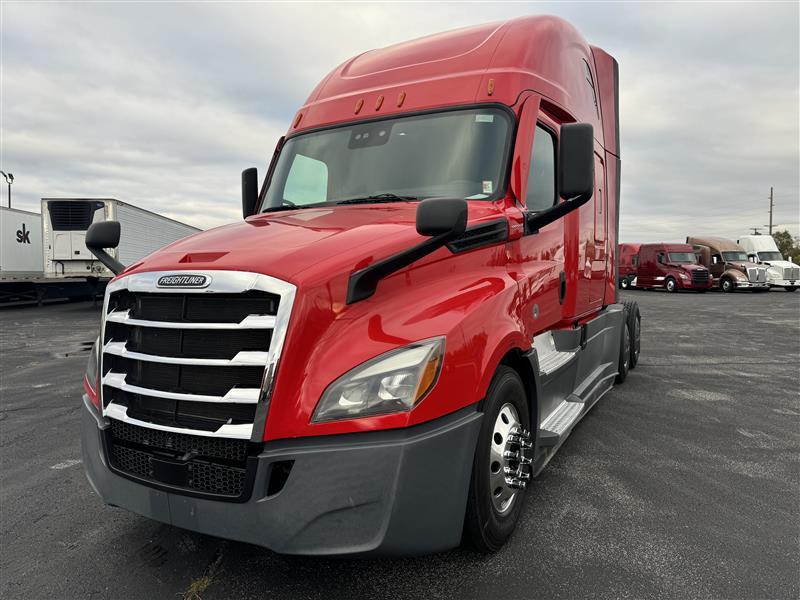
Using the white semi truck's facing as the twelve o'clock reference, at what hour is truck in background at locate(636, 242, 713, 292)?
The truck in background is roughly at 3 o'clock from the white semi truck.

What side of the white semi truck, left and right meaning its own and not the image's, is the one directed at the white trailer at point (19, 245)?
right

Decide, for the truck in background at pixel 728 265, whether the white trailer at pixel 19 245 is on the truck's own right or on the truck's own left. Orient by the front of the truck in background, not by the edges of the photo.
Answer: on the truck's own right

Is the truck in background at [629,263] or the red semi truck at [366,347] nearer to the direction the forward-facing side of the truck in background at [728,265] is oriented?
the red semi truck

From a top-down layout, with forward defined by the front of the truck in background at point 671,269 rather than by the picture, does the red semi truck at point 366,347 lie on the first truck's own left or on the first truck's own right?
on the first truck's own right

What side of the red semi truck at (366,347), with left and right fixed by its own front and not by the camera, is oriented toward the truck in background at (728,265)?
back

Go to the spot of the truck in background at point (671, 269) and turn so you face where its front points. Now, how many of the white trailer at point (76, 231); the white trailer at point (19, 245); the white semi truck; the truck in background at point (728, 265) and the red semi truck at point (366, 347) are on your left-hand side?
2

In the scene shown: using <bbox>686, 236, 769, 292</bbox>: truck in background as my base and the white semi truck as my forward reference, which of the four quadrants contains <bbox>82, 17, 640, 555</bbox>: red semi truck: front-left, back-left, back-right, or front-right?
back-right

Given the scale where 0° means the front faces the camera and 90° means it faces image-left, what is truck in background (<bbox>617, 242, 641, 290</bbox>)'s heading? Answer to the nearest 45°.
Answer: approximately 315°

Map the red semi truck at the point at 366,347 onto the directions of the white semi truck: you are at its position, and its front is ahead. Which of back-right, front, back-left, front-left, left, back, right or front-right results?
front-right

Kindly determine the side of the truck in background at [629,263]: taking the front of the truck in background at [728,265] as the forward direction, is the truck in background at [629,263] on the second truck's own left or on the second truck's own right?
on the second truck's own right

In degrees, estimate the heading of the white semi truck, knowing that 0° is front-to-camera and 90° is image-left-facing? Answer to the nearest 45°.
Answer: approximately 315°

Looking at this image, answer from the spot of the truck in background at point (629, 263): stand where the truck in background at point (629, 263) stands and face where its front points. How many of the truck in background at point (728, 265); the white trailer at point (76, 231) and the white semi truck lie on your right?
1
